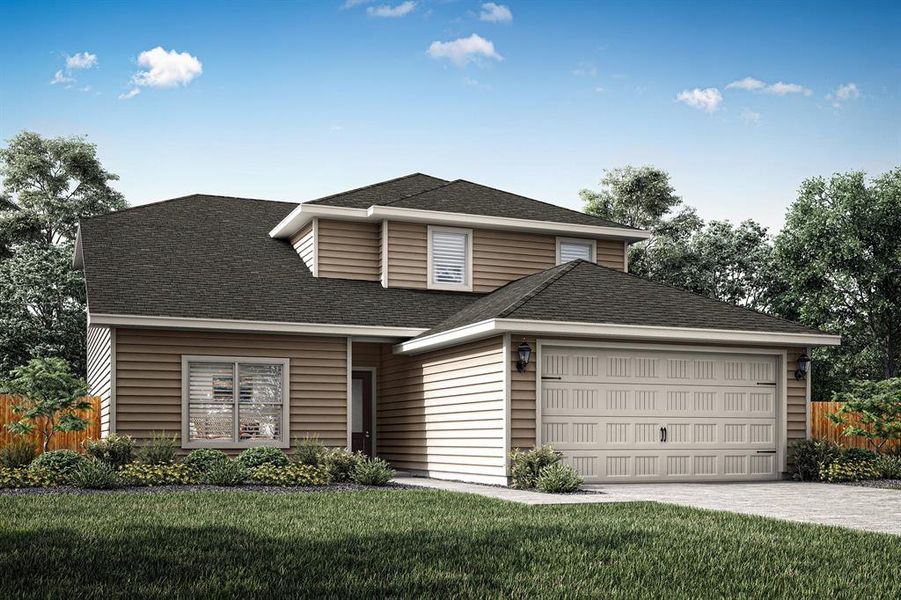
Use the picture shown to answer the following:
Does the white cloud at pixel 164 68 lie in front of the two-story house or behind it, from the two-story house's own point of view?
behind

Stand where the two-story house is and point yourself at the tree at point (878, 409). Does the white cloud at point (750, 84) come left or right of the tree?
left

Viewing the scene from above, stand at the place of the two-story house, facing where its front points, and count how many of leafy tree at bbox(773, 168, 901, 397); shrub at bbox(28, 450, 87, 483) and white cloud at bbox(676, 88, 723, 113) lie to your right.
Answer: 1

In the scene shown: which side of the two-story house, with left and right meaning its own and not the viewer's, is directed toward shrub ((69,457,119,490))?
right

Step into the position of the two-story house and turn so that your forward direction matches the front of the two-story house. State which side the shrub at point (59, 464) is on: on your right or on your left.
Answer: on your right

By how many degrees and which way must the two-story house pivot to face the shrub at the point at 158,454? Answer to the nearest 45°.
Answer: approximately 90° to its right

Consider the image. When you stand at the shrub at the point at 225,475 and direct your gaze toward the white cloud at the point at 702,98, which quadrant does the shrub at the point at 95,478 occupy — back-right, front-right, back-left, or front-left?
back-left

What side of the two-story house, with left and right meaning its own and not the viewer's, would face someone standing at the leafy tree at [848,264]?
left

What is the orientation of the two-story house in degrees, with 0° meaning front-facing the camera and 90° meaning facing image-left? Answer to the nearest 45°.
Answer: approximately 315°
